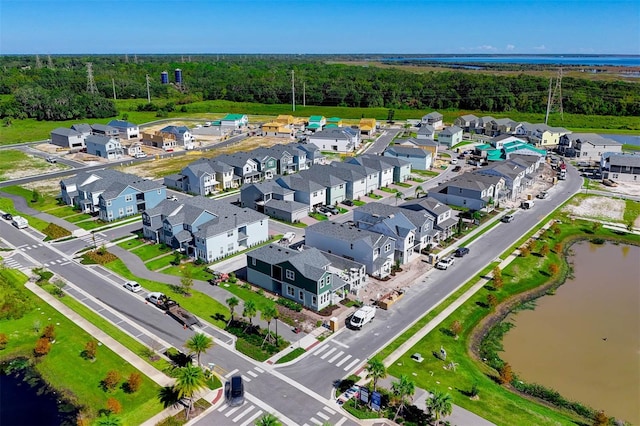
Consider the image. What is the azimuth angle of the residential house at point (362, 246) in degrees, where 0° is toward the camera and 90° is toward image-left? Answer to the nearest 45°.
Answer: approximately 315°

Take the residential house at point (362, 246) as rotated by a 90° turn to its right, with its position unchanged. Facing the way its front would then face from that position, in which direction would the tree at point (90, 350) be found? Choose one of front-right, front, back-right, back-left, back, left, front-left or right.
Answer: front

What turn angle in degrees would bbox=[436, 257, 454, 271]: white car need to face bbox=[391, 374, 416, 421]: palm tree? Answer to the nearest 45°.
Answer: approximately 45° to its left

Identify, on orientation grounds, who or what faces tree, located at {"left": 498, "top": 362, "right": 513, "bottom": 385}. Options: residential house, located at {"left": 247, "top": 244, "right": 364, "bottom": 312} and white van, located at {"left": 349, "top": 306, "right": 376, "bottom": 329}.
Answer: the residential house

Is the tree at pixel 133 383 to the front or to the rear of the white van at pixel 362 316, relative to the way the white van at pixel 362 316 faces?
to the front

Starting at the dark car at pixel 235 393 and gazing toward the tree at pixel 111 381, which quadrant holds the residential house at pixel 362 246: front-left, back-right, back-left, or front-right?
back-right

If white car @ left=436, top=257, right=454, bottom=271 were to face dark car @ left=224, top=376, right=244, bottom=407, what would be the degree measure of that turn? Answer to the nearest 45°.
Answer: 0° — it already faces it

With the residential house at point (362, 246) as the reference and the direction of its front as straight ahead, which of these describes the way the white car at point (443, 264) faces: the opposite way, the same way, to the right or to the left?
to the right
